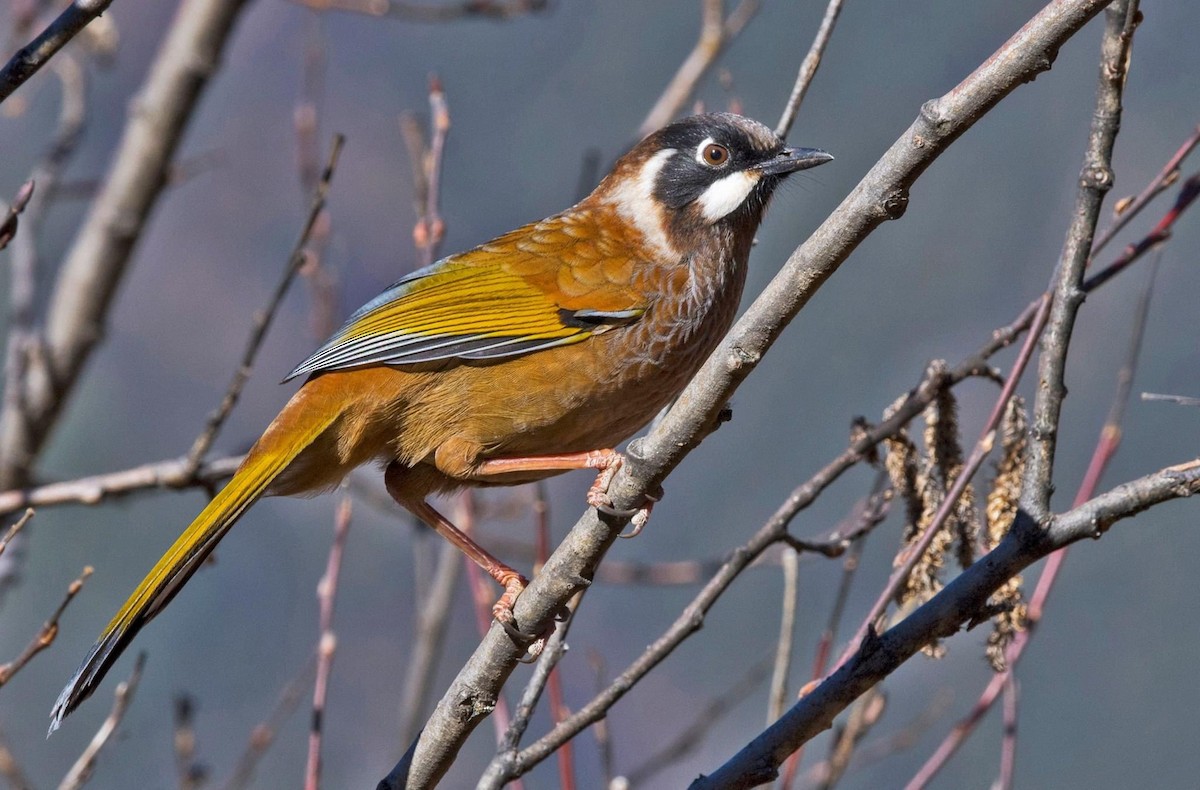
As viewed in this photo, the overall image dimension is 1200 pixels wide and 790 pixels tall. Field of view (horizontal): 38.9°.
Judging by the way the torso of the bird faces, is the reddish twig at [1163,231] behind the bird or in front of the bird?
in front

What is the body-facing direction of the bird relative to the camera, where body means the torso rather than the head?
to the viewer's right

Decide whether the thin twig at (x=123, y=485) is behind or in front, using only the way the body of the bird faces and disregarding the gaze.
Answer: behind

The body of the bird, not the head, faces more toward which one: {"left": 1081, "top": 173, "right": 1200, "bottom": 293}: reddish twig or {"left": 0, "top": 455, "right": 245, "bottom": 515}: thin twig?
the reddish twig

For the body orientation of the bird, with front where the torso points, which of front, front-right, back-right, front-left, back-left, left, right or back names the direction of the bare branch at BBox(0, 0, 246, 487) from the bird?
back-left

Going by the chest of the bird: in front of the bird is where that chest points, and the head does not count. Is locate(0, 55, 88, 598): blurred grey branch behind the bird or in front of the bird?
behind
